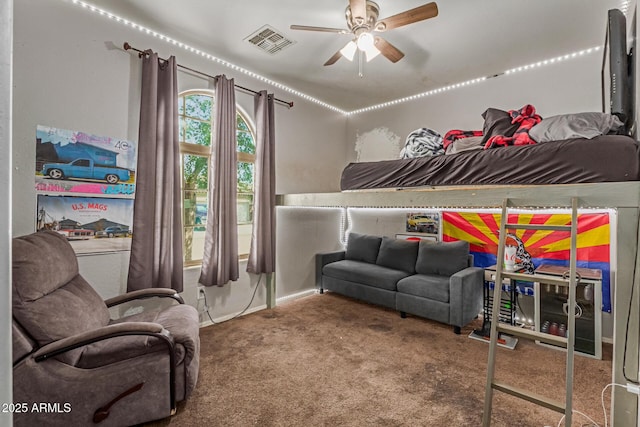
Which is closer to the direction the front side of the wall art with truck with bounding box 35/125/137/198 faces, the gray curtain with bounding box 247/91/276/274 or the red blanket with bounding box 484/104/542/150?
the red blanket

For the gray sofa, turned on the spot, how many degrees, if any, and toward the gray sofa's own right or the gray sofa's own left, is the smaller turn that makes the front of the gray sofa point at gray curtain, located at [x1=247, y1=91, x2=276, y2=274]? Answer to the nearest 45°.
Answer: approximately 45° to the gray sofa's own right

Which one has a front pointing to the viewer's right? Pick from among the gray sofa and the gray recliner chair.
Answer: the gray recliner chair

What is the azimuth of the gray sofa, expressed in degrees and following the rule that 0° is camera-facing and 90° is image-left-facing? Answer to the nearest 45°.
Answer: approximately 45°

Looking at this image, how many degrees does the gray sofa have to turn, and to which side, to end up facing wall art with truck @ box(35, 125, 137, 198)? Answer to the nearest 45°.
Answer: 0° — it already faces it

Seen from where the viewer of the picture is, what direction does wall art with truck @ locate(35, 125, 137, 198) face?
facing the viewer and to the right of the viewer

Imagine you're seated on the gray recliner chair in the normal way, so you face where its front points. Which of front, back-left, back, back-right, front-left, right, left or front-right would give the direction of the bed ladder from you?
front-right

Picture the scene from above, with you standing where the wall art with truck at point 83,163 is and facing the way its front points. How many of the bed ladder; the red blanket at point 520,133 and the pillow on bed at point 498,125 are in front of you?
3

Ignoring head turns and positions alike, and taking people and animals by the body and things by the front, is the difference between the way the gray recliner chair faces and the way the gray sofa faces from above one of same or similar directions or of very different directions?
very different directions

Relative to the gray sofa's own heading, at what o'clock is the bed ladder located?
The bed ladder is roughly at 10 o'clock from the gray sofa.

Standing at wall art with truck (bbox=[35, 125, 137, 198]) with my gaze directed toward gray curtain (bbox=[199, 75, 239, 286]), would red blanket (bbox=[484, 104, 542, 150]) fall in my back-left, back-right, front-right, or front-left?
front-right

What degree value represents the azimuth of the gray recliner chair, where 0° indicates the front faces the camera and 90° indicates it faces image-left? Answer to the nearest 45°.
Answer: approximately 270°

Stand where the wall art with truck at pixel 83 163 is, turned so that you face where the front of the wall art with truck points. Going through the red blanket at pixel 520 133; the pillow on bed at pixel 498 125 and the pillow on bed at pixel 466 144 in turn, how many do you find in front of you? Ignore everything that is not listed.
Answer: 3
